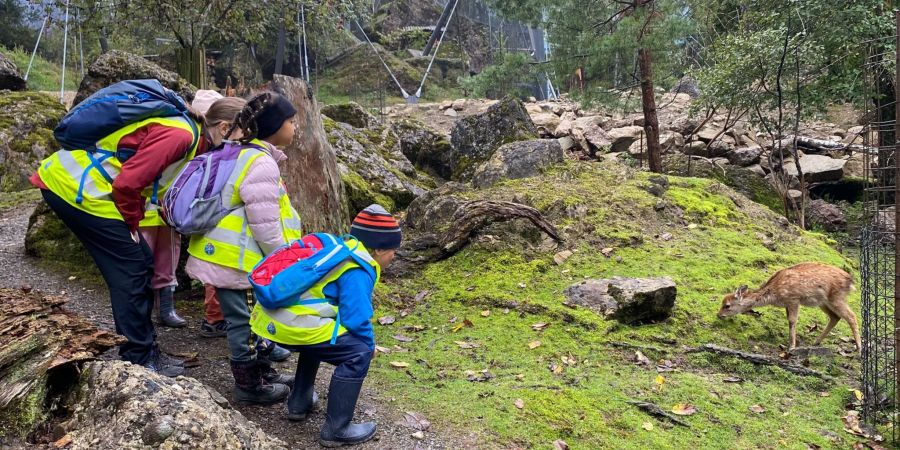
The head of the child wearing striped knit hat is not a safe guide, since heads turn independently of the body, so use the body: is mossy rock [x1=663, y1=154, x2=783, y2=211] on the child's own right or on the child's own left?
on the child's own left

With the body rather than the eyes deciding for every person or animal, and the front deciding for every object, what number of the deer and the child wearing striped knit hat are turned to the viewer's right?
1

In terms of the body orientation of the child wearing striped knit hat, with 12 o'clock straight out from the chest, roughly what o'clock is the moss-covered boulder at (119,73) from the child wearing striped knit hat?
The moss-covered boulder is roughly at 8 o'clock from the child wearing striped knit hat.

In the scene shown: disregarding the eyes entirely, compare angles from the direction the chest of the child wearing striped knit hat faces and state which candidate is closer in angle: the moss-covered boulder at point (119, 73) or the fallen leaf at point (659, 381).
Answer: the fallen leaf

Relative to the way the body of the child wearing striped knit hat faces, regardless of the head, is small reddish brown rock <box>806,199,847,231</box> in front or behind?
in front

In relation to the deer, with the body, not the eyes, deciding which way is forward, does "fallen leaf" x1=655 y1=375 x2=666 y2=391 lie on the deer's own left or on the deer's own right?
on the deer's own left

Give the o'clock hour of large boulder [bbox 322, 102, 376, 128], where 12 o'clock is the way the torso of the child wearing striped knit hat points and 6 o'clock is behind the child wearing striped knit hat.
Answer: The large boulder is roughly at 9 o'clock from the child wearing striped knit hat.

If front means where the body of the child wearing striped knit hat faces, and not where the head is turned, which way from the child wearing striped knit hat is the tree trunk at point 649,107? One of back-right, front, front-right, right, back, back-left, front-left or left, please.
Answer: front-left

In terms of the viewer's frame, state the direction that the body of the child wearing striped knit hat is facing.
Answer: to the viewer's right

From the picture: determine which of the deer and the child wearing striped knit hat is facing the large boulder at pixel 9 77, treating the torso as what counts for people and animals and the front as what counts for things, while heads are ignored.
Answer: the deer

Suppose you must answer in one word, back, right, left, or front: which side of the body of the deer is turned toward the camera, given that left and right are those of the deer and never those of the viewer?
left

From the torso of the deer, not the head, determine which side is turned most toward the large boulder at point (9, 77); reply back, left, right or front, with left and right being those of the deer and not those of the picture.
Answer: front
